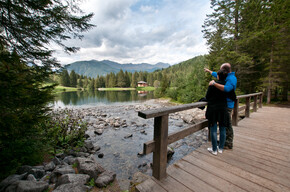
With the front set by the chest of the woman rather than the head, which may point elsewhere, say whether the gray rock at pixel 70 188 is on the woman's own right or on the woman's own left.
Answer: on the woman's own left

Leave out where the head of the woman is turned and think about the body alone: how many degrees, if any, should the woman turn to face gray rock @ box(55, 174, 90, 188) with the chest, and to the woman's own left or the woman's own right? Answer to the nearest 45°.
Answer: approximately 90° to the woman's own left

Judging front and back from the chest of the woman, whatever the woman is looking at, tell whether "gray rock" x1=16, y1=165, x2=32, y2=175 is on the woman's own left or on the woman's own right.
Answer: on the woman's own left

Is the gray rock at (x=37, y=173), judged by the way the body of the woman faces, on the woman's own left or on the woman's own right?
on the woman's own left

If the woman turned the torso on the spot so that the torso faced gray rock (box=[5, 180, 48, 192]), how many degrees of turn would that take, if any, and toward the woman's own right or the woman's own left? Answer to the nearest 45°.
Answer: approximately 90° to the woman's own left

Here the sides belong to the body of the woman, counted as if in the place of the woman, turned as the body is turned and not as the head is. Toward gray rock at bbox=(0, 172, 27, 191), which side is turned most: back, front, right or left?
left

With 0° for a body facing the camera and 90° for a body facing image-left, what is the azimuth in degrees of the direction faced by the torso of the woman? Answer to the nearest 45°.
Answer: approximately 135°

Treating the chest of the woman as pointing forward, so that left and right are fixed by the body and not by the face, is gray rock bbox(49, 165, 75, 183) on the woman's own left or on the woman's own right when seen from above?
on the woman's own left

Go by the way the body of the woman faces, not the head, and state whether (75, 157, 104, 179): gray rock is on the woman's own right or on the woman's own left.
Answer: on the woman's own left
